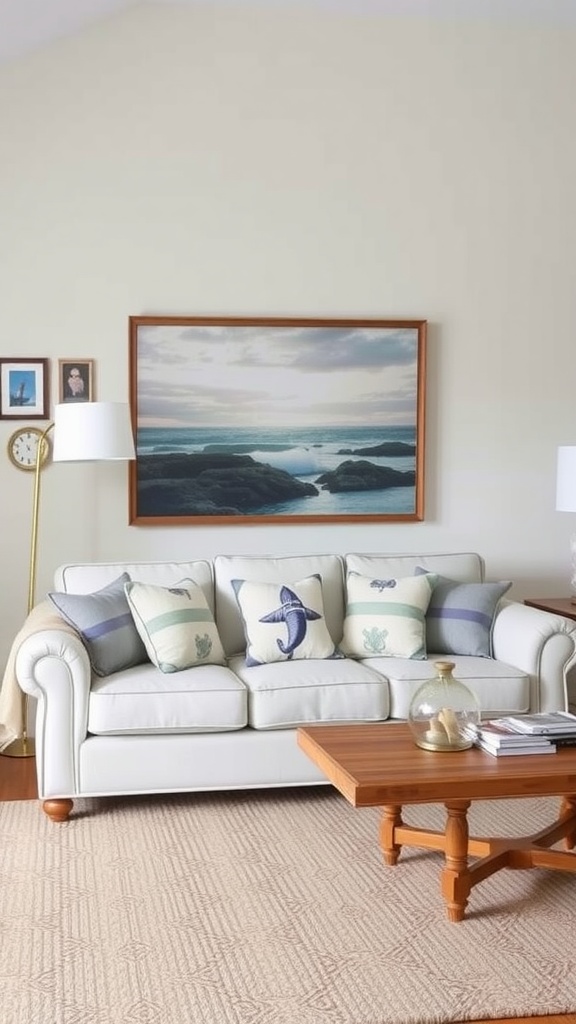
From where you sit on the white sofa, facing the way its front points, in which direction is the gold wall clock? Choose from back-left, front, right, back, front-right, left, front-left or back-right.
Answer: back-right

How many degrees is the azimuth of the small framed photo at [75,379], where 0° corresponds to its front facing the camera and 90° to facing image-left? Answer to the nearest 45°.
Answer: approximately 0°

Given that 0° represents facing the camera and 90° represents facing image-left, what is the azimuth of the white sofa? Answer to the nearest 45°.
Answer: approximately 0°

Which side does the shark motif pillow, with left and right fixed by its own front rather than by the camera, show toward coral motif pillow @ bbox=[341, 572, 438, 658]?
left

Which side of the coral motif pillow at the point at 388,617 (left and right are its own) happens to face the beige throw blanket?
right

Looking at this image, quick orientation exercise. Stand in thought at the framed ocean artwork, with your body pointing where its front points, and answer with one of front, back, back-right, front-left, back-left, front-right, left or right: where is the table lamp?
left
